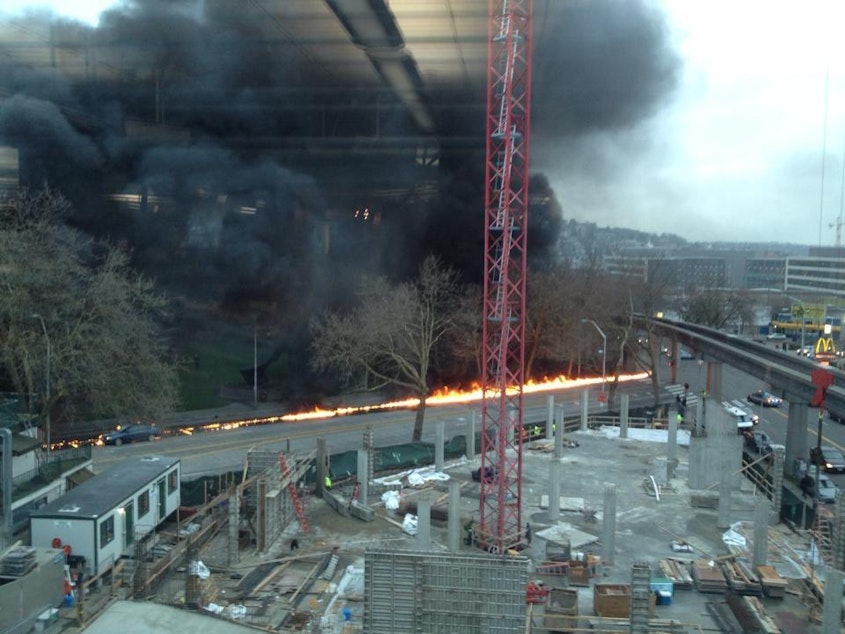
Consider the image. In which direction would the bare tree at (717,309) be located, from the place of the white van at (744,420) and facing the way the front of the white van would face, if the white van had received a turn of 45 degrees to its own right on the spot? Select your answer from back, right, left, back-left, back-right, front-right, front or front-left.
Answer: back

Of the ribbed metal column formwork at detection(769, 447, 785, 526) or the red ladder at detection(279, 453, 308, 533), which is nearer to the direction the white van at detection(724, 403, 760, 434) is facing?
the ribbed metal column formwork

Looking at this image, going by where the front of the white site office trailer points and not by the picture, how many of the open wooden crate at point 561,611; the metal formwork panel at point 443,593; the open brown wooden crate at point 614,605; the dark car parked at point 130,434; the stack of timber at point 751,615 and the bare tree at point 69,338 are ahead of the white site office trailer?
4

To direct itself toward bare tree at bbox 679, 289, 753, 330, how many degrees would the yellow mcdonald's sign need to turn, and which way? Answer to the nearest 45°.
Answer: approximately 135° to its right

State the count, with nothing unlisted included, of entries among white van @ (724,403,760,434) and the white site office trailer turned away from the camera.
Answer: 0

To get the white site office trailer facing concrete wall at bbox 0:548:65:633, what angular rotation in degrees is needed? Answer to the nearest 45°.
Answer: approximately 45° to its right

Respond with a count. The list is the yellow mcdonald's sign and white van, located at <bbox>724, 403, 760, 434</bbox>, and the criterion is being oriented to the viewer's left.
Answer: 0

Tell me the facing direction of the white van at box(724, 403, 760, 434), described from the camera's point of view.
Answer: facing the viewer and to the right of the viewer

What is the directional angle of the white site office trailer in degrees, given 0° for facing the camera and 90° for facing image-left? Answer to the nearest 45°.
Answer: approximately 315°

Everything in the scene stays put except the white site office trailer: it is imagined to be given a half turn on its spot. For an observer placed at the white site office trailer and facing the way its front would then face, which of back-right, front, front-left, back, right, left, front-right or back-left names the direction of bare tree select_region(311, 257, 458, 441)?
right

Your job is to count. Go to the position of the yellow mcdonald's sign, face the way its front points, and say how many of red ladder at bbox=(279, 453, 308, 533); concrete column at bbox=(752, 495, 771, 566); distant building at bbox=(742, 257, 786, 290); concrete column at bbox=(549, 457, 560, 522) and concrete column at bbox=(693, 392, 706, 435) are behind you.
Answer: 1

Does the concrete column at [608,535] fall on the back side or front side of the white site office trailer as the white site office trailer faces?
on the front side

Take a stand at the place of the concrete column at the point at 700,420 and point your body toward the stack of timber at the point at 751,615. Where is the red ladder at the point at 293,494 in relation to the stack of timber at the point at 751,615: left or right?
right

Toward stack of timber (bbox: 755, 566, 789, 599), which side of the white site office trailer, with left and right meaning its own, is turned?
front

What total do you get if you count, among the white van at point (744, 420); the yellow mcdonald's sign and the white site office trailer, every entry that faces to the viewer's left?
0

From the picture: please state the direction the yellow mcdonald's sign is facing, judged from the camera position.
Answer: facing the viewer

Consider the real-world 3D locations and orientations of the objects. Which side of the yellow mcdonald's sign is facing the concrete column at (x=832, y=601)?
front

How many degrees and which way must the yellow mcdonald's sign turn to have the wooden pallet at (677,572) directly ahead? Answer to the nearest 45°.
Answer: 0° — it already faces it
